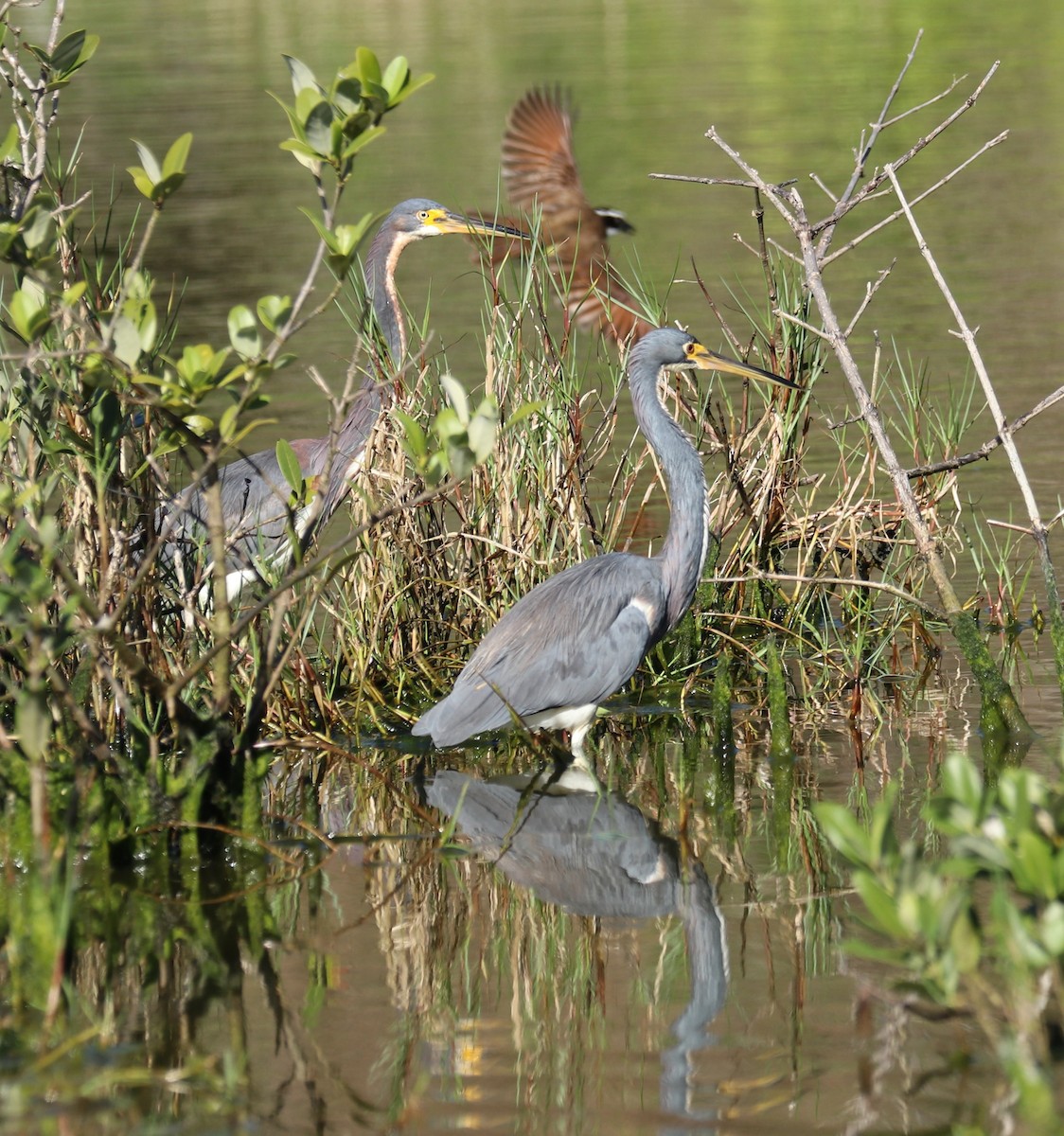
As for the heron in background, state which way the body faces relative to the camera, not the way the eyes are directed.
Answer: to the viewer's right

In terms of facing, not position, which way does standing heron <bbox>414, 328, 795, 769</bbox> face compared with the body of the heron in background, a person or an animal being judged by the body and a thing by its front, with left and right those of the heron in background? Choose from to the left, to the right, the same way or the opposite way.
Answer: the same way

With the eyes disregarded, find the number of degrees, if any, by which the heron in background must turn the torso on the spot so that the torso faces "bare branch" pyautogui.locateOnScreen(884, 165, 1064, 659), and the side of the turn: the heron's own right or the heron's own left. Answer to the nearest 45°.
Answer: approximately 45° to the heron's own right

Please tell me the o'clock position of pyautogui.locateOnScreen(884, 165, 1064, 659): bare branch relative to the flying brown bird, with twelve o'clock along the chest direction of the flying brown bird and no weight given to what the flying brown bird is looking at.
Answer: The bare branch is roughly at 2 o'clock from the flying brown bird.

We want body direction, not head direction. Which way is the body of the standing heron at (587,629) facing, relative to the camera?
to the viewer's right
